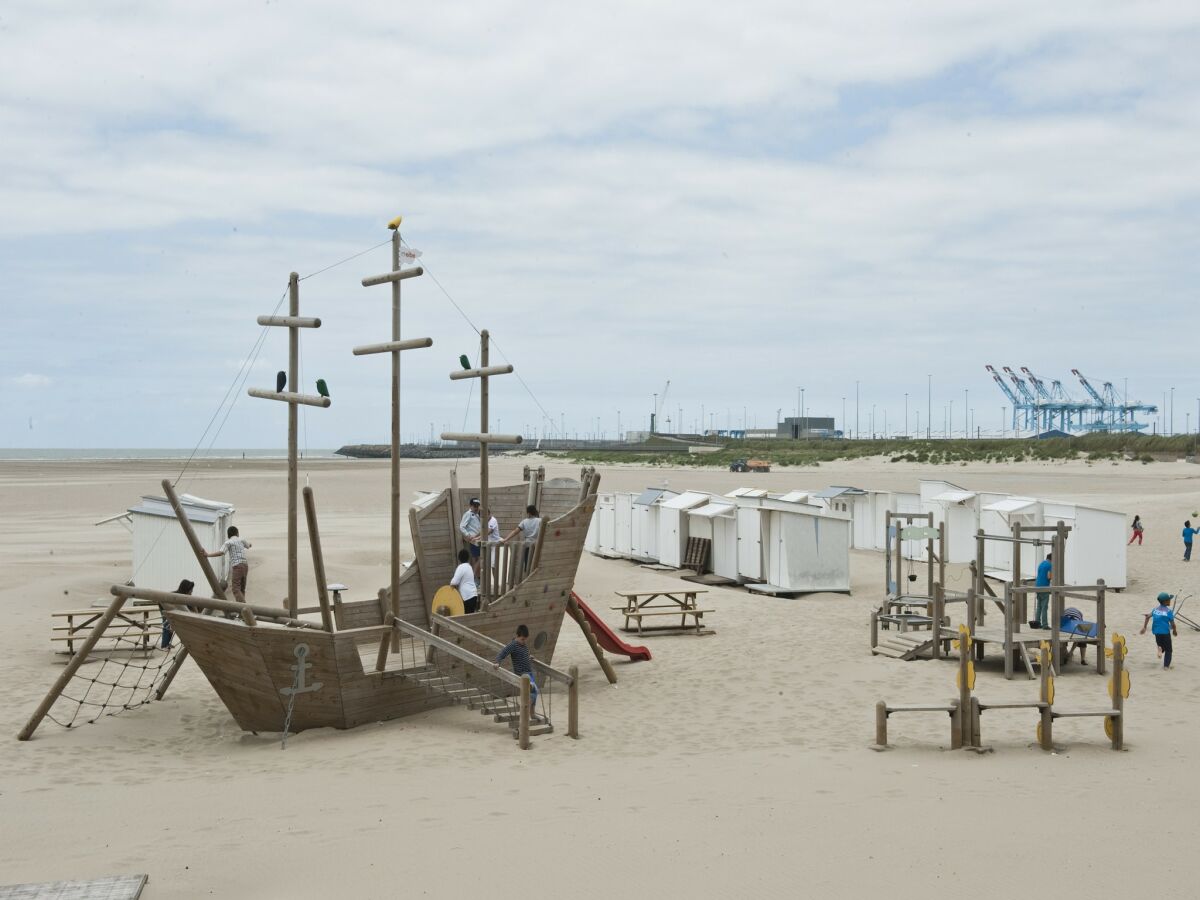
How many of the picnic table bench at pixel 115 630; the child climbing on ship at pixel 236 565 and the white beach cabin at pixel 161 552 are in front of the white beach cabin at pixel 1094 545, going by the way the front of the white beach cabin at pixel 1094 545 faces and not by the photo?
3

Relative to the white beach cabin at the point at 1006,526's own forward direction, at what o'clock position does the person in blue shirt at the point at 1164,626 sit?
The person in blue shirt is roughly at 10 o'clock from the white beach cabin.

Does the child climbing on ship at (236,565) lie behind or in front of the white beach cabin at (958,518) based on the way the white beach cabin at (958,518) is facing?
in front

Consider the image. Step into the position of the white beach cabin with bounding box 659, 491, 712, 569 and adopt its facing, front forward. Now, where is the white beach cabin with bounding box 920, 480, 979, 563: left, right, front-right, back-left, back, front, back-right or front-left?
back-left

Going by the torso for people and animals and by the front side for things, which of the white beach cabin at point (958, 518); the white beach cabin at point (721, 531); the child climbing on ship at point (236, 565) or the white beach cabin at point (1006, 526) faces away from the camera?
the child climbing on ship

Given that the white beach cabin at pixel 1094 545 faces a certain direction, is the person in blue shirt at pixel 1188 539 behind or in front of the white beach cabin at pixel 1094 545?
behind

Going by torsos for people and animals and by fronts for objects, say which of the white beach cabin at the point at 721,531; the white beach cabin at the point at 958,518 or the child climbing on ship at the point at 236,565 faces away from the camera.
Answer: the child climbing on ship

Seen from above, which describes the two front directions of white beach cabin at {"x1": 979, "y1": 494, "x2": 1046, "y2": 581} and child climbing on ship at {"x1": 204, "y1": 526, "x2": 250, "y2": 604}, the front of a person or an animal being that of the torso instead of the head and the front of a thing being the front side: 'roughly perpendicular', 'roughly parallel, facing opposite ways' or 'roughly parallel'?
roughly perpendicular

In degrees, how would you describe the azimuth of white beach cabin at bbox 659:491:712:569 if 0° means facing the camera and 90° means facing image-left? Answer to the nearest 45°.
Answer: approximately 45°
